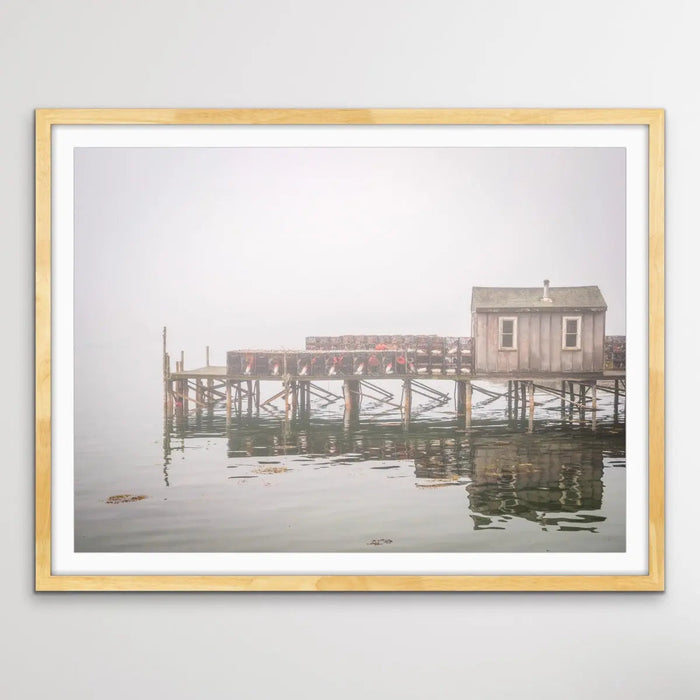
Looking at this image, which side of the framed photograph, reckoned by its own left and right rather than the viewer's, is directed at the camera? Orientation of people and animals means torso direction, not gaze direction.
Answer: front
